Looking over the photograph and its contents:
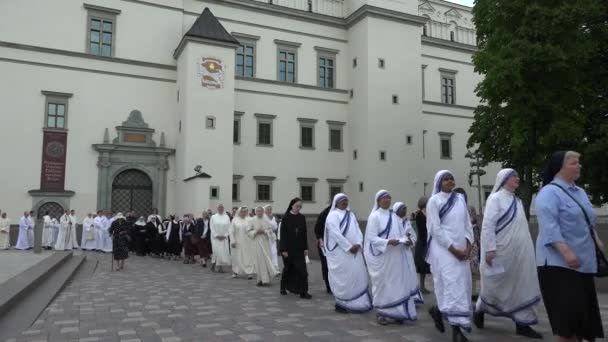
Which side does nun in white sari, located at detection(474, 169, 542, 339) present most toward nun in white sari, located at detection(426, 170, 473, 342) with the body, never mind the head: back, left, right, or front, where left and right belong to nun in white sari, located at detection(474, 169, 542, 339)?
right

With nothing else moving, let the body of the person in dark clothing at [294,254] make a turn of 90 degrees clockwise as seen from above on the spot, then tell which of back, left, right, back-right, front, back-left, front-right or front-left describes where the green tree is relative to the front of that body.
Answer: back

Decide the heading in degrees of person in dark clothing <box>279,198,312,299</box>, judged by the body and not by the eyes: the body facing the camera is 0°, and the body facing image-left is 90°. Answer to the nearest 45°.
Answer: approximately 315°

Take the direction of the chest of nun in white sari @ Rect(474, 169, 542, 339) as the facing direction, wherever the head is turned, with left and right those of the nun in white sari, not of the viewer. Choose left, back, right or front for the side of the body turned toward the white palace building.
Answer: back

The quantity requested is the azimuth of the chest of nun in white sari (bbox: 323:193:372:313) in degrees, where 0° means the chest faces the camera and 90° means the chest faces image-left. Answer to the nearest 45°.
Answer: approximately 315°

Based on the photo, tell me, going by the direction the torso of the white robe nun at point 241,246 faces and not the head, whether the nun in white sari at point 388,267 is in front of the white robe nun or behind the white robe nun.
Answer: in front

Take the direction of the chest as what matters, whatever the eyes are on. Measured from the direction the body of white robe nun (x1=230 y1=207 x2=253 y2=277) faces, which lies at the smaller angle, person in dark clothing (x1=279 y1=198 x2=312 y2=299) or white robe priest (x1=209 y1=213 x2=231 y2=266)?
the person in dark clothing

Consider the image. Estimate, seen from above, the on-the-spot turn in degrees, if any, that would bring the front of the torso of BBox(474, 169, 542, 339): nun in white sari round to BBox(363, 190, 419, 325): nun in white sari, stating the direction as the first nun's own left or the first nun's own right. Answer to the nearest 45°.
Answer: approximately 135° to the first nun's own right

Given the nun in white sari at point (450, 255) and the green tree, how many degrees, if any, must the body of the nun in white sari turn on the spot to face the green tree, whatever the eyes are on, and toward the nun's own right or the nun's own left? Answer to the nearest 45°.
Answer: approximately 135° to the nun's own left
